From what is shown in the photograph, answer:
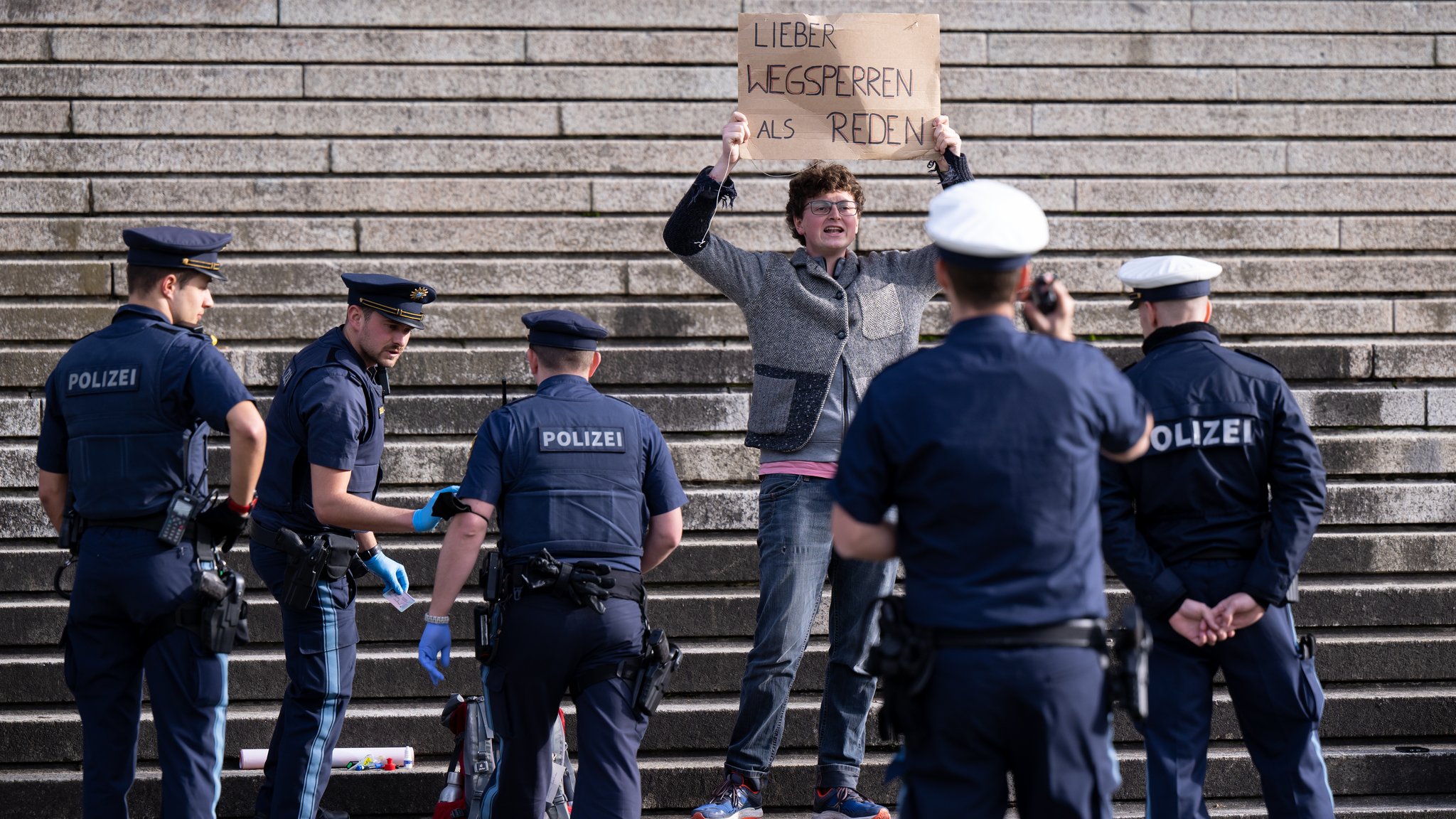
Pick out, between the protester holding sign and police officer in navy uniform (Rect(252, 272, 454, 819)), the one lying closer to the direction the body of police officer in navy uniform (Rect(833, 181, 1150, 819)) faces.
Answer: the protester holding sign

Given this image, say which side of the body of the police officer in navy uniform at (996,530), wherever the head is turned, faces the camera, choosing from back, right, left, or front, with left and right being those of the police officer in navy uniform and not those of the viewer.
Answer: back

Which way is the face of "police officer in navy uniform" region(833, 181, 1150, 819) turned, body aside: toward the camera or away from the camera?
away from the camera

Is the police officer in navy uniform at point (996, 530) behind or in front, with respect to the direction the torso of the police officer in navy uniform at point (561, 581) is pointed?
behind

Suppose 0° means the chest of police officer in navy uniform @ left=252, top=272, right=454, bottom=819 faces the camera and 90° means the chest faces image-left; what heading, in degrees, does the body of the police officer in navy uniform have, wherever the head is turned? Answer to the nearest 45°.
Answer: approximately 270°

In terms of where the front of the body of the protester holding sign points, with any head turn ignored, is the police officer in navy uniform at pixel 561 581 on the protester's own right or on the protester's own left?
on the protester's own right

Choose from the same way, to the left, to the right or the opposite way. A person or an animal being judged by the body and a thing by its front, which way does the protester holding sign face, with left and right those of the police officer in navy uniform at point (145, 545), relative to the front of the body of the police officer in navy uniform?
the opposite way

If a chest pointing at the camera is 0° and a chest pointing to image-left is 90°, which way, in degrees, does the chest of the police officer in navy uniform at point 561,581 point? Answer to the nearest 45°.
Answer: approximately 180°

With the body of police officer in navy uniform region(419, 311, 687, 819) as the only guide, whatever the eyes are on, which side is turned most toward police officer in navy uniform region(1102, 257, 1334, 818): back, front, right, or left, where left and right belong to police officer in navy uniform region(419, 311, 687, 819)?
right

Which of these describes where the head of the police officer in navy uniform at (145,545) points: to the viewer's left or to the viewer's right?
to the viewer's right
